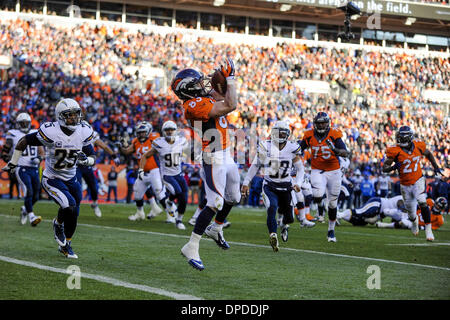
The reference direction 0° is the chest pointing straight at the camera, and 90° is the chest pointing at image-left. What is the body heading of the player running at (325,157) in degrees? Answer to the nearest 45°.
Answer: approximately 0°

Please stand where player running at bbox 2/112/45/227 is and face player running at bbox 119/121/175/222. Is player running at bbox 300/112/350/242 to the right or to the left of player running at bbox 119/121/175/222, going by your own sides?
right

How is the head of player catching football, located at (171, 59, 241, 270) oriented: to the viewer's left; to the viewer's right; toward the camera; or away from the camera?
to the viewer's right

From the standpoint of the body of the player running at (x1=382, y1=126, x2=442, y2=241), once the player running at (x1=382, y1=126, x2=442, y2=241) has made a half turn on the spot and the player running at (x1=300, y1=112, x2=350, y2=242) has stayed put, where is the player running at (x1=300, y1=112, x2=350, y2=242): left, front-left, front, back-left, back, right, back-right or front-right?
back-left

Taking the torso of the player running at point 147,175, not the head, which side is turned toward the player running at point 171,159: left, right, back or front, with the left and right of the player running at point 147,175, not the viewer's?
left
